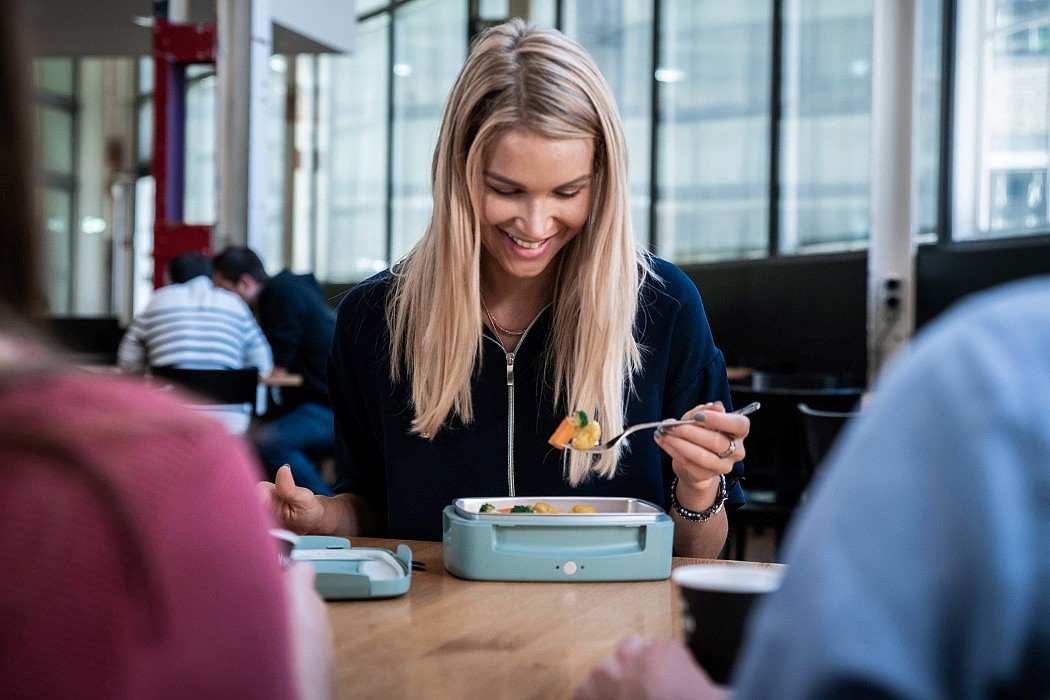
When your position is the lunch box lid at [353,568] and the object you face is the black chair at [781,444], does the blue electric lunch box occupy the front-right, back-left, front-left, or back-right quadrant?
front-right

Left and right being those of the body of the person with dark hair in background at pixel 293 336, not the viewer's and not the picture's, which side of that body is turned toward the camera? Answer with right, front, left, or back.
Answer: left

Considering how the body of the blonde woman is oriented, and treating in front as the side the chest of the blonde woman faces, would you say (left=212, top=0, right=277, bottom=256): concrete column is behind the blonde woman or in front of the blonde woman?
behind

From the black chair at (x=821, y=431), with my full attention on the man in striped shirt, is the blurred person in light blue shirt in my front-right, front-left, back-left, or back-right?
back-left

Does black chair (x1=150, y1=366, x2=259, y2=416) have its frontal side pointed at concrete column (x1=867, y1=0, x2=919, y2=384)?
no

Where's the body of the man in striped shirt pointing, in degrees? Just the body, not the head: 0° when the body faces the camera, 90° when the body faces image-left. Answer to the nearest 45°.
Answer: approximately 180°

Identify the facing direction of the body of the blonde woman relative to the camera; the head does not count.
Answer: toward the camera

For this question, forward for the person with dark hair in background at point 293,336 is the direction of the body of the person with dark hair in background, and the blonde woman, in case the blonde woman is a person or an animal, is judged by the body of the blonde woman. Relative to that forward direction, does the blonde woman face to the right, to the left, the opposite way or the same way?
to the left

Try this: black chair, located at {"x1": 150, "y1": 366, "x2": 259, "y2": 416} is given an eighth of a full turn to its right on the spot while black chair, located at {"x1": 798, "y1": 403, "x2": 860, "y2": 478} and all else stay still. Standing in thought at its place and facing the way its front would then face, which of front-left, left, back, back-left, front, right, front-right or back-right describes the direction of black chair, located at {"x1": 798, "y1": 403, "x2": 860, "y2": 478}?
right

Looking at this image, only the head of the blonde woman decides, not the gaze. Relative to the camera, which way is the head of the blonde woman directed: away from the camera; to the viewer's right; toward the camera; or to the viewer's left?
toward the camera

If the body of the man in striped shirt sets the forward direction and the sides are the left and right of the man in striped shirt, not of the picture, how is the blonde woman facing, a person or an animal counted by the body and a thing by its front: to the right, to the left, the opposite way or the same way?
the opposite way

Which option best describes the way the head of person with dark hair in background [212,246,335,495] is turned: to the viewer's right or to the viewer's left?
to the viewer's left

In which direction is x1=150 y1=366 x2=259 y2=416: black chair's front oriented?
away from the camera

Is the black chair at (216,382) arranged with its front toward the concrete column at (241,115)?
yes

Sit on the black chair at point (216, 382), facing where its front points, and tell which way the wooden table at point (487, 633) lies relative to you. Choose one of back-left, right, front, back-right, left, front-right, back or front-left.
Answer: back

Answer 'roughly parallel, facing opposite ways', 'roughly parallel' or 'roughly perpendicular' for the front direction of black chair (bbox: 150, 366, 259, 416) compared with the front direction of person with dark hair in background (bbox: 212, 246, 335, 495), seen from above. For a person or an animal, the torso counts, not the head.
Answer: roughly perpendicular

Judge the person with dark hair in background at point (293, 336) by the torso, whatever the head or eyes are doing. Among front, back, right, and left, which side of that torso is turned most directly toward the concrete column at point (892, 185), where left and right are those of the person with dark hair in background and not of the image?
back
